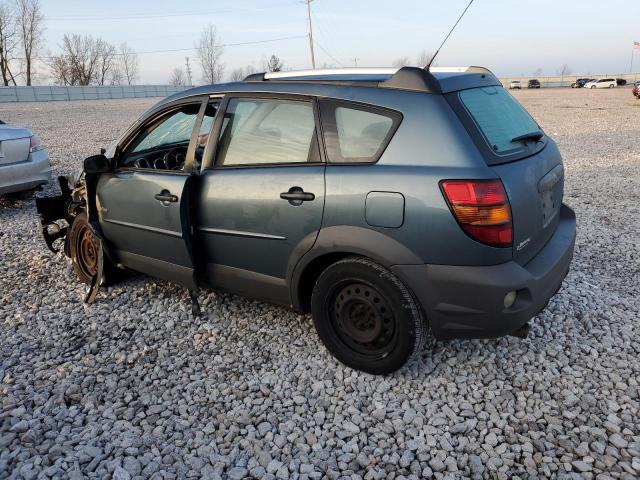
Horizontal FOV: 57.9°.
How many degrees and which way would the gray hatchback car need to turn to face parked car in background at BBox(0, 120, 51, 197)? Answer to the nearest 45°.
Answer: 0° — it already faces it

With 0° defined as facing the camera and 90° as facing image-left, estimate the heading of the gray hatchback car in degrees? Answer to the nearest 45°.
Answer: approximately 135°
